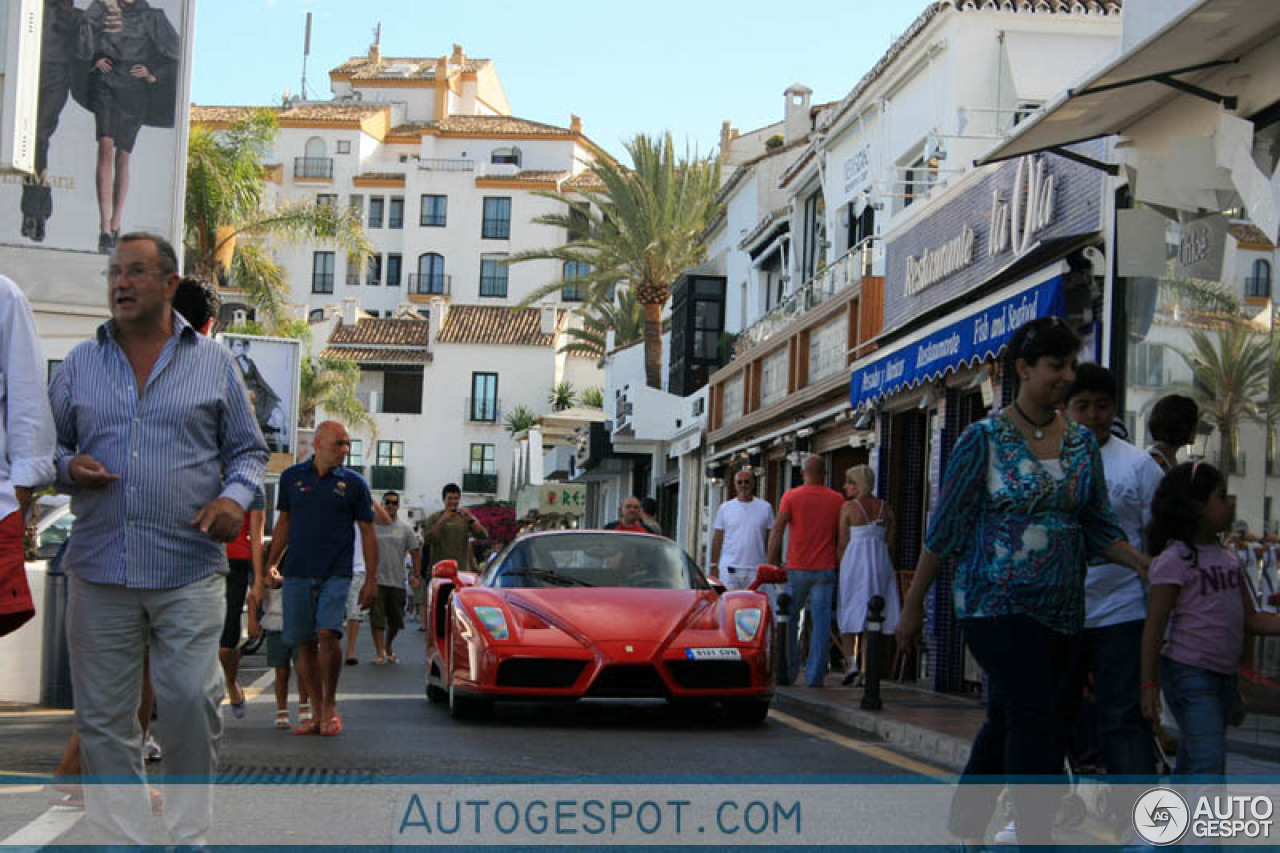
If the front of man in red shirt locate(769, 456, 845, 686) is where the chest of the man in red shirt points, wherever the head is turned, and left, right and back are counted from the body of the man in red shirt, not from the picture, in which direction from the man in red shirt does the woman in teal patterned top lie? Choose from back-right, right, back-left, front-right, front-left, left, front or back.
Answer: back

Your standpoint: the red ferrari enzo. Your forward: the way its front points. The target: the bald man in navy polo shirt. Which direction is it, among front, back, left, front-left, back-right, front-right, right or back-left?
front-right

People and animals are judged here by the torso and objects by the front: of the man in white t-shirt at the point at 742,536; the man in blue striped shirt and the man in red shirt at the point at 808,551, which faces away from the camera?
the man in red shirt

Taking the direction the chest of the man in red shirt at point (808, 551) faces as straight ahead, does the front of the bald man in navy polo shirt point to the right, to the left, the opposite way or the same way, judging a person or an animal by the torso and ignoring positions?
the opposite way

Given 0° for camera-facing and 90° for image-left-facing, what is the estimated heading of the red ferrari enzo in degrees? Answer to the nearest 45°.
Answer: approximately 0°

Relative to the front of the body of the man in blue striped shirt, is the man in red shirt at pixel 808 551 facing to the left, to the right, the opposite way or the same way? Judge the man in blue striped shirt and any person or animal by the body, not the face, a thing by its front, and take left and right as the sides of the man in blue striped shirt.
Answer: the opposite way

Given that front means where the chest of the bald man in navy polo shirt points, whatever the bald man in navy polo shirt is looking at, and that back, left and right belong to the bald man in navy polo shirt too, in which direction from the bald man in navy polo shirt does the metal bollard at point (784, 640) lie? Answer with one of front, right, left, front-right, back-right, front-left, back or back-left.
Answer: back-left

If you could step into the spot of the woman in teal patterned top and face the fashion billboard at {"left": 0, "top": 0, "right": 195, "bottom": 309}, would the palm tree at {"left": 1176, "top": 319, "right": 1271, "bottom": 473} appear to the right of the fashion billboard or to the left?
right

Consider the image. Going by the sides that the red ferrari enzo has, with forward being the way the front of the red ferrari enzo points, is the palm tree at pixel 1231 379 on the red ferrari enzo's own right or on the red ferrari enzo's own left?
on the red ferrari enzo's own left

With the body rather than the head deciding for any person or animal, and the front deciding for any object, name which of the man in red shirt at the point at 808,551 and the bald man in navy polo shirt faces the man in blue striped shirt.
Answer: the bald man in navy polo shirt

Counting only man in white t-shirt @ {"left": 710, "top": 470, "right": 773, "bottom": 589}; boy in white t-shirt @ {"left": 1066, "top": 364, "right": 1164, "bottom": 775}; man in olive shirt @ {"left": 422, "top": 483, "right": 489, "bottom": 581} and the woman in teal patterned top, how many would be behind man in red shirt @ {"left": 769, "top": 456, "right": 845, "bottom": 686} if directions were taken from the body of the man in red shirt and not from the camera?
2

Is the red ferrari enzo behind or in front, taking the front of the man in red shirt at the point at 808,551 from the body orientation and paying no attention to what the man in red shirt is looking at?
behind
